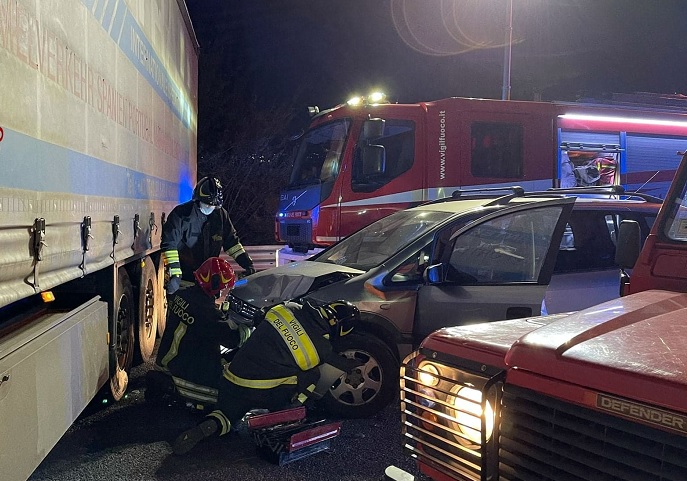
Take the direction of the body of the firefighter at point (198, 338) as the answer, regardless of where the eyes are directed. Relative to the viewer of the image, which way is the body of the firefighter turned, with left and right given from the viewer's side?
facing away from the viewer and to the right of the viewer

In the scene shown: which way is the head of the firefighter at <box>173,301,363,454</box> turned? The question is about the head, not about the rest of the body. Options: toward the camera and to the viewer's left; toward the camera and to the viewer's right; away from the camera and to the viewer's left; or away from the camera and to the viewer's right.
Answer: away from the camera and to the viewer's right

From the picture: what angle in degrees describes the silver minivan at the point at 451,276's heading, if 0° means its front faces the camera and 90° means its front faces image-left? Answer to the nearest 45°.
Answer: approximately 45°

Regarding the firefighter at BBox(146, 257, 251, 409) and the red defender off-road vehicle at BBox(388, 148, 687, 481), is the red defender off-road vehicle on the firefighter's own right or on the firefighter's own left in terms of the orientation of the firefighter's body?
on the firefighter's own right

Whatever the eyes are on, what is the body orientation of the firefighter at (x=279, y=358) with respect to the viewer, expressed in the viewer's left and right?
facing away from the viewer and to the right of the viewer

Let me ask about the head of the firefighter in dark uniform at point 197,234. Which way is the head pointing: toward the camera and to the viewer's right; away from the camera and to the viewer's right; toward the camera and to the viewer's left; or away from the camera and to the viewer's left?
toward the camera and to the viewer's right
